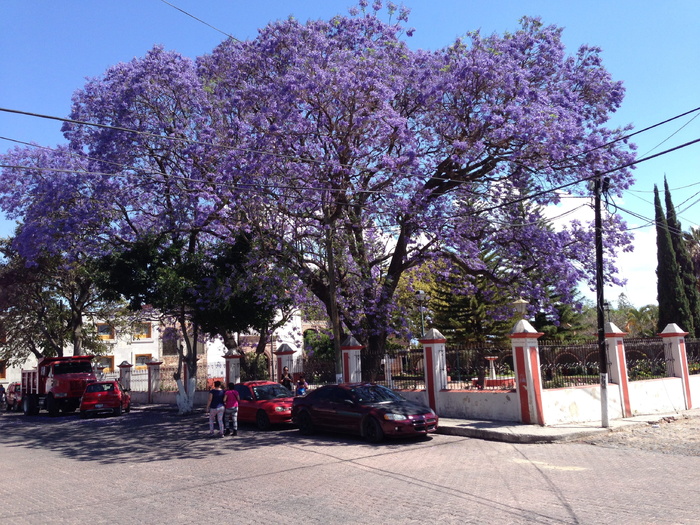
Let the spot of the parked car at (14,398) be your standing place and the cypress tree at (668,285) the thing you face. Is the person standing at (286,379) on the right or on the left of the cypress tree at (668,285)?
right

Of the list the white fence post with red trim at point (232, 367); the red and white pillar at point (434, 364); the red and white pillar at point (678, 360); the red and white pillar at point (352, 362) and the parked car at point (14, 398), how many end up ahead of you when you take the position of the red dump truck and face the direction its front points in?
4

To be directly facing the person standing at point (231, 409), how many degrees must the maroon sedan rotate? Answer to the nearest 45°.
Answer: approximately 135° to its right
